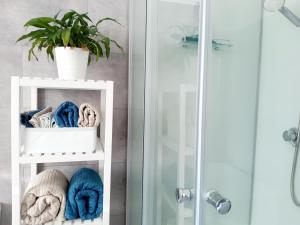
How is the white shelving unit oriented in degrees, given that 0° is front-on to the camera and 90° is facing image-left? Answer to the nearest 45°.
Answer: approximately 0°

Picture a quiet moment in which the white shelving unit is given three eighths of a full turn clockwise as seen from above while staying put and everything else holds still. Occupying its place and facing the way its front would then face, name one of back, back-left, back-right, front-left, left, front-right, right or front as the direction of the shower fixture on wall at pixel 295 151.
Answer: back-right

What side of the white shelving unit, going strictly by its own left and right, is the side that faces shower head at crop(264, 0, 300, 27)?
left
